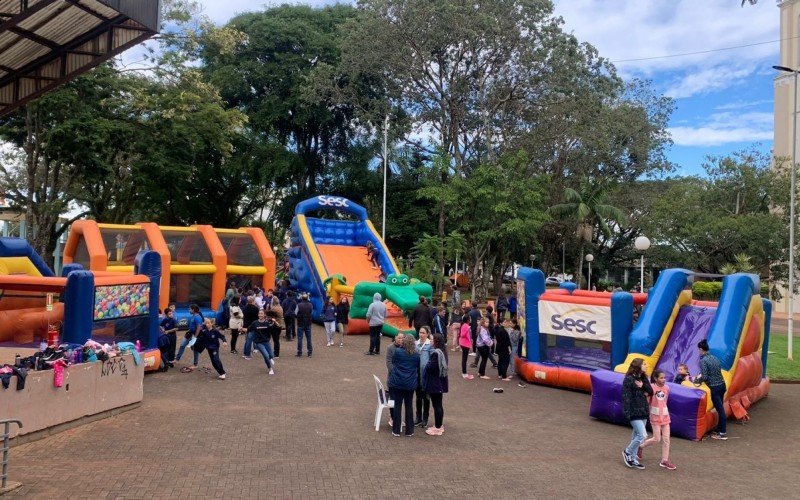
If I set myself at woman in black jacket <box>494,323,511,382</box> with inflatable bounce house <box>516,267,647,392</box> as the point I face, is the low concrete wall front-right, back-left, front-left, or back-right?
back-right

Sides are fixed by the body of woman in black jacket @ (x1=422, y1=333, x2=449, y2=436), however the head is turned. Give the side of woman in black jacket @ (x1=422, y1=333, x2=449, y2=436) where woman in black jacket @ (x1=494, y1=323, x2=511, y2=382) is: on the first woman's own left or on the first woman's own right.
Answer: on the first woman's own right

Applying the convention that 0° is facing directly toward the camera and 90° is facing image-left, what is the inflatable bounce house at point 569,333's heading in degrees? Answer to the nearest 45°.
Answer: approximately 45°

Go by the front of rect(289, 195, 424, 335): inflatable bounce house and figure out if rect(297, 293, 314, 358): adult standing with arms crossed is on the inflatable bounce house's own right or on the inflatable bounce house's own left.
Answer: on the inflatable bounce house's own right
